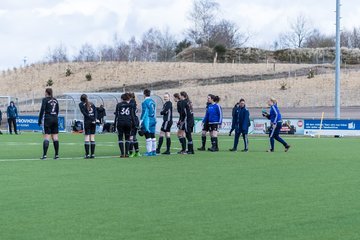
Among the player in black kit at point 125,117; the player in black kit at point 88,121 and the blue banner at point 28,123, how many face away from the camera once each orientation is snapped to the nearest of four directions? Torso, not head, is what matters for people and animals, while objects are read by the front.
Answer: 2

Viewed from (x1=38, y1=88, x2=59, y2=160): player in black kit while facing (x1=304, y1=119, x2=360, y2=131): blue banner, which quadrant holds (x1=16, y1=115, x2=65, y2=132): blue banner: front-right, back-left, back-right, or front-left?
front-left

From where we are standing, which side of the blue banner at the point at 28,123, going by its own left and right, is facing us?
front

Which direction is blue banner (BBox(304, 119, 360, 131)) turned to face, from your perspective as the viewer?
facing the viewer

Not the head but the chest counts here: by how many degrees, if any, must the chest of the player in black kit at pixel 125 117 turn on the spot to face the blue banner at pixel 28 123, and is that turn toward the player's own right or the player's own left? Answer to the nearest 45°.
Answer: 0° — they already face it

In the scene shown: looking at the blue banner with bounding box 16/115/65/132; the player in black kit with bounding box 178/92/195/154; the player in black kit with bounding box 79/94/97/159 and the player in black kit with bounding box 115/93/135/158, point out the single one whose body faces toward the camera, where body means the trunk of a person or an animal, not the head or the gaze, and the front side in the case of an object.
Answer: the blue banner

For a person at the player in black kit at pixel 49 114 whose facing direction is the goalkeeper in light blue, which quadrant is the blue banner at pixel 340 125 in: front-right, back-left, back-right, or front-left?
front-left

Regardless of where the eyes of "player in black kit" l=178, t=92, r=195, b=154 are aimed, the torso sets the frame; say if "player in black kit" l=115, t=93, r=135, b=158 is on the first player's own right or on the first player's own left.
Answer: on the first player's own left

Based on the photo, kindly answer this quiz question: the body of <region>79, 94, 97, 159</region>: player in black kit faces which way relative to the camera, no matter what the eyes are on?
away from the camera

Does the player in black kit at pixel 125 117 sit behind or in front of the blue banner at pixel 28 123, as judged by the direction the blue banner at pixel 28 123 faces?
in front

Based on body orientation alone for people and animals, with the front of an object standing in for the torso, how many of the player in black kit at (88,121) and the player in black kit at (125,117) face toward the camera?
0

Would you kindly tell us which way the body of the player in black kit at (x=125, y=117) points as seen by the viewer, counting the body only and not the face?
away from the camera

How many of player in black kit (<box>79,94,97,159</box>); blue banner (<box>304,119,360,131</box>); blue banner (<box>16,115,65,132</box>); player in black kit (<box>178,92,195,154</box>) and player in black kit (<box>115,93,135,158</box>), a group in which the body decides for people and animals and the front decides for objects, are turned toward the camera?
2

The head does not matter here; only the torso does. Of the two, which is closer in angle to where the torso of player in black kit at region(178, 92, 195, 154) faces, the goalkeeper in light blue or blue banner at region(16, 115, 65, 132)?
the blue banner

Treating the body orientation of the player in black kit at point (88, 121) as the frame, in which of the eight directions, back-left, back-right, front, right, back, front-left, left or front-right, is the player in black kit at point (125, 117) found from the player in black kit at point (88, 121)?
right

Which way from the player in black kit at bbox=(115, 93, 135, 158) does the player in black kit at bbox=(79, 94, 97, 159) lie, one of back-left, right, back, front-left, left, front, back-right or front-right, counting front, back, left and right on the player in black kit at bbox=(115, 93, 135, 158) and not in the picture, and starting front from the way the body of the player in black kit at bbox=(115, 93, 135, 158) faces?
left
